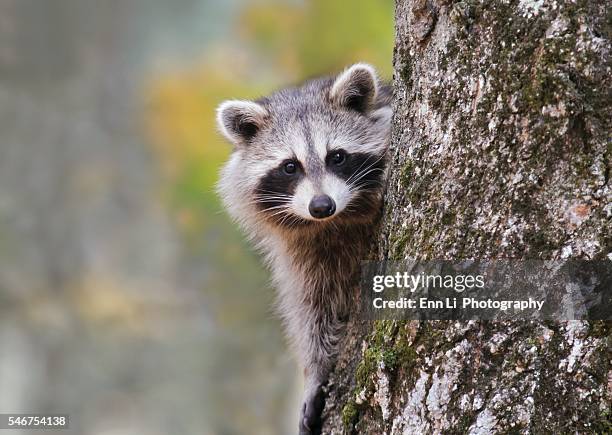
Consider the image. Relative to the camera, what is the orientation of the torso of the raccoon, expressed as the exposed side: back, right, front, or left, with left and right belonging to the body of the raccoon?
front
